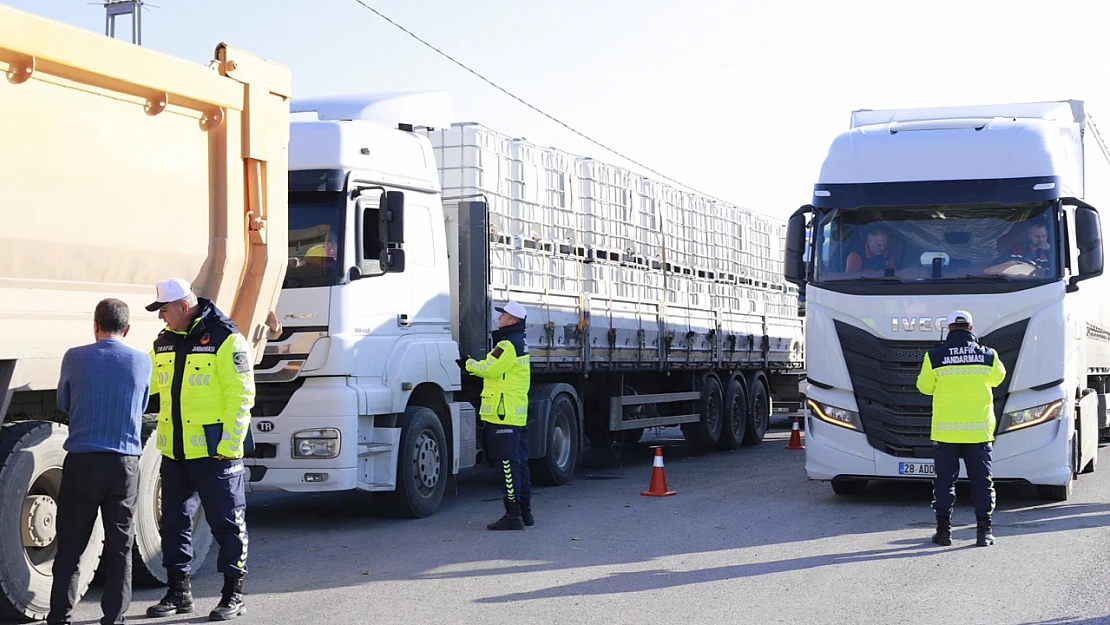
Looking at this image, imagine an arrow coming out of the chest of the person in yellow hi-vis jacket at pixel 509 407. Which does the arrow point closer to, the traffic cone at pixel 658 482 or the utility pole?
the utility pole

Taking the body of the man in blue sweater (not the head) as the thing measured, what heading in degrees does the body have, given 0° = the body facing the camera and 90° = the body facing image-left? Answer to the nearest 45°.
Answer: approximately 180°

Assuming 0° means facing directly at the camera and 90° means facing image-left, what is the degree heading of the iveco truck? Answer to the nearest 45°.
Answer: approximately 0°

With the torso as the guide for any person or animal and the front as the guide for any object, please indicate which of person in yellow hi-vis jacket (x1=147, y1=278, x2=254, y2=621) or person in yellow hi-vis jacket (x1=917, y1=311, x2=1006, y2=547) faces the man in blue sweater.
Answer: person in yellow hi-vis jacket (x1=147, y1=278, x2=254, y2=621)

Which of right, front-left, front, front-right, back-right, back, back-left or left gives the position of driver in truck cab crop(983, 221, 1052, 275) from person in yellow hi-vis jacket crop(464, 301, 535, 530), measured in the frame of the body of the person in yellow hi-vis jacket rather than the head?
back

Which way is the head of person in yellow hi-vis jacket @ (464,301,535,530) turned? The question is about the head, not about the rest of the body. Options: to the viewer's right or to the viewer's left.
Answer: to the viewer's left

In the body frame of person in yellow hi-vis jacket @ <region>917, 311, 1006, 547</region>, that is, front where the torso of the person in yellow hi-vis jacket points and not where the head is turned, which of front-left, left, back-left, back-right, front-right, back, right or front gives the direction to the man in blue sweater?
back-left

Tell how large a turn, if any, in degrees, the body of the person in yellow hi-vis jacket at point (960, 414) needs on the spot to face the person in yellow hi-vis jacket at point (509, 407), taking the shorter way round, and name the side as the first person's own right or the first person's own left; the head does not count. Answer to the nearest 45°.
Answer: approximately 90° to the first person's own left

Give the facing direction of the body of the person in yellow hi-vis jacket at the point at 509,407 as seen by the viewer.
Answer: to the viewer's left

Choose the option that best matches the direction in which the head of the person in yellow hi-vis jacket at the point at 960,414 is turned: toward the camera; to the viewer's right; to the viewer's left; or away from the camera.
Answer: away from the camera

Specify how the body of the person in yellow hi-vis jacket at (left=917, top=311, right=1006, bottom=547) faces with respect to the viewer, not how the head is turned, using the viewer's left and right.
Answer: facing away from the viewer

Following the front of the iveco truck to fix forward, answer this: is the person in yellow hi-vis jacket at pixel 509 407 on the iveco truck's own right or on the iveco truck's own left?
on the iveco truck's own right
